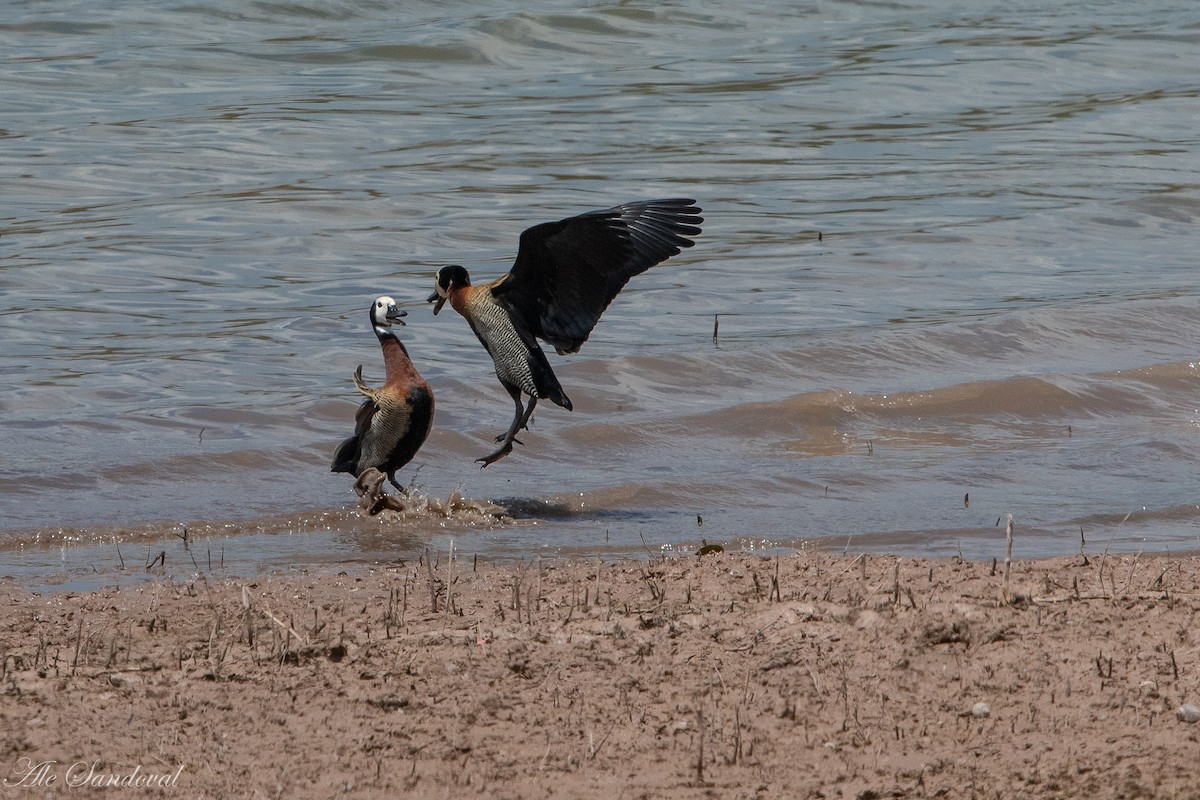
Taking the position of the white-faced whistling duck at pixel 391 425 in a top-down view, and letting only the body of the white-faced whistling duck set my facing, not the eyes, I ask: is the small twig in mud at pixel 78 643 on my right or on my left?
on my right

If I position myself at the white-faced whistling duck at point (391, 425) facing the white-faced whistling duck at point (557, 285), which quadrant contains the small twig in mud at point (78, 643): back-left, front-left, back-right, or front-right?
back-right

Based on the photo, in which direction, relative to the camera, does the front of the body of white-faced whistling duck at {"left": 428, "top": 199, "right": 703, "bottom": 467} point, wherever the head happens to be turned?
to the viewer's left

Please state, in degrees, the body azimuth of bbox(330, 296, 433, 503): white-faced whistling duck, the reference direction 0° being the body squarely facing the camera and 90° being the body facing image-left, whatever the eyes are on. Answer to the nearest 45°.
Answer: approximately 315°

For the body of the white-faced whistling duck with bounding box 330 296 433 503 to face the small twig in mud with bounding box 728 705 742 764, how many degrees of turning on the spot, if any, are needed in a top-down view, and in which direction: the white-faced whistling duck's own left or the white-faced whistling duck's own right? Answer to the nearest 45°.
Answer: approximately 45° to the white-faced whistling duck's own right

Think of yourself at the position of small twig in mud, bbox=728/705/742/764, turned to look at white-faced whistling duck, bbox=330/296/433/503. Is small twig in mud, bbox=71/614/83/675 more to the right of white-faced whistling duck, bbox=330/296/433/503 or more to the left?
left

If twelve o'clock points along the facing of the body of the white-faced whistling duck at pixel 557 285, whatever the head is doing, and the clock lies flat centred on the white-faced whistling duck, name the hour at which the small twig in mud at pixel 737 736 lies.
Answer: The small twig in mud is roughly at 9 o'clock from the white-faced whistling duck.

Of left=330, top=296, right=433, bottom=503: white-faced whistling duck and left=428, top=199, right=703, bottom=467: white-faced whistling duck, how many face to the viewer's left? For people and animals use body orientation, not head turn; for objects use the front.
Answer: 1
